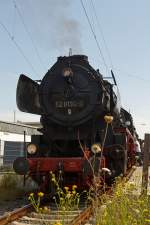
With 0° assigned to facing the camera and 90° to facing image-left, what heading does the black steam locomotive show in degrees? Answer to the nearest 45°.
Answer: approximately 45°
